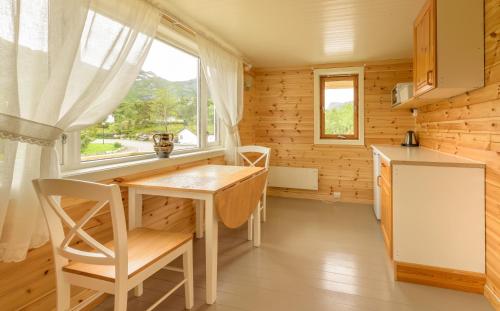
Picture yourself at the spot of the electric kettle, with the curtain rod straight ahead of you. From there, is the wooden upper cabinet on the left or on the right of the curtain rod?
left

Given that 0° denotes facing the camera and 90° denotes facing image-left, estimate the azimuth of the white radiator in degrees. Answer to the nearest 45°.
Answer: approximately 0°

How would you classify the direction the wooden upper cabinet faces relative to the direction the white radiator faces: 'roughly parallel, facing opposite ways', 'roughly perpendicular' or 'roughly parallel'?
roughly perpendicular

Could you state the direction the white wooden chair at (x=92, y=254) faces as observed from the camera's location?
facing away from the viewer and to the right of the viewer

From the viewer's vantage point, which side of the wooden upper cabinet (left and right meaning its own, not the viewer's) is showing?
left

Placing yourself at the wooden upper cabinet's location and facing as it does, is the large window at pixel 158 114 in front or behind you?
in front
